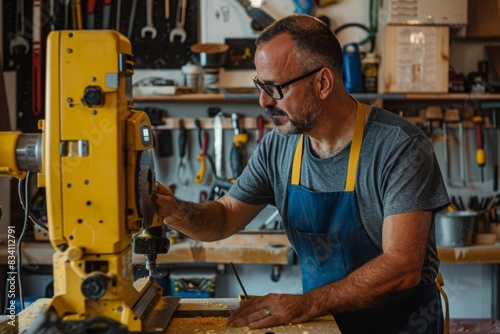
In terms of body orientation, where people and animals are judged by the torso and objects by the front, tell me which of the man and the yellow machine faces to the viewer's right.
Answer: the yellow machine

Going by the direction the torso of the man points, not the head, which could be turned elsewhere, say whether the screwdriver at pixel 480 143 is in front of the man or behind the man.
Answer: behind

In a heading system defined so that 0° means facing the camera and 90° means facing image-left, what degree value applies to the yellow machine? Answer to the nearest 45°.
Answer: approximately 270°

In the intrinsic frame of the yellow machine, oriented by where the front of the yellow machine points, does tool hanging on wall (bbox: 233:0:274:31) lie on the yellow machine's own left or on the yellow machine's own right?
on the yellow machine's own left

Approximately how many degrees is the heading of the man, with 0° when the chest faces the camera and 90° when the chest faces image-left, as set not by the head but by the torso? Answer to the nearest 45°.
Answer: approximately 45°

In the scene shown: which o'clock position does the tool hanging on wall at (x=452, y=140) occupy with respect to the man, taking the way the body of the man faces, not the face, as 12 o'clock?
The tool hanging on wall is roughly at 5 o'clock from the man.

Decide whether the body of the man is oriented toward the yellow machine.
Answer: yes

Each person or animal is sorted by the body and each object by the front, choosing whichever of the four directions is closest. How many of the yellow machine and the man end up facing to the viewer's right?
1
